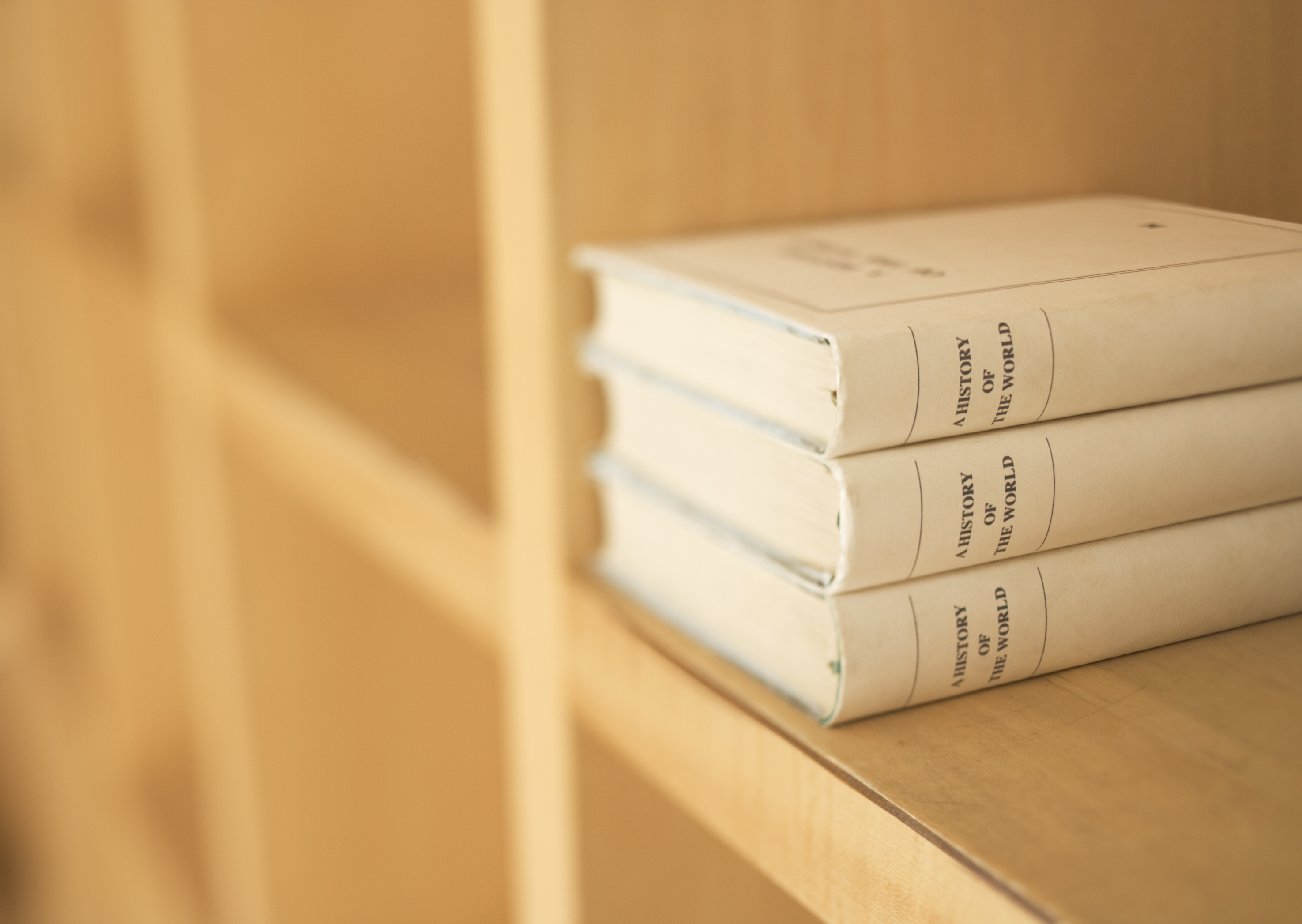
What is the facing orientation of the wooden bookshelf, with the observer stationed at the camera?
facing the viewer and to the left of the viewer
